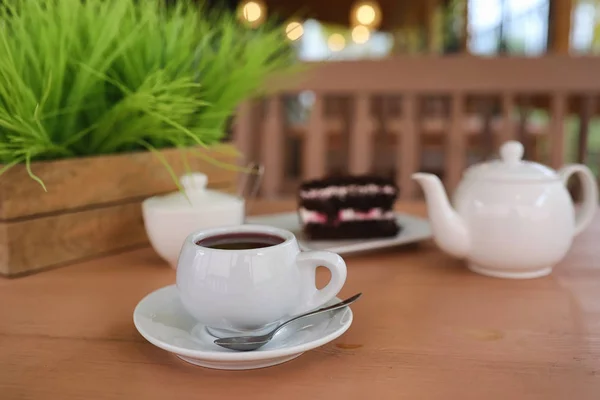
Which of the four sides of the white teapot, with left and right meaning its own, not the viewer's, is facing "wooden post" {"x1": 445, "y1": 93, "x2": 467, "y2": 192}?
right

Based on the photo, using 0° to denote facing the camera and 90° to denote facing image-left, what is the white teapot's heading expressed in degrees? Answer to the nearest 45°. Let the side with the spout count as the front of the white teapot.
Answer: approximately 90°

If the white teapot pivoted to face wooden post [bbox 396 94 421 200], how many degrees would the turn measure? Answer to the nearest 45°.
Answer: approximately 90° to its right

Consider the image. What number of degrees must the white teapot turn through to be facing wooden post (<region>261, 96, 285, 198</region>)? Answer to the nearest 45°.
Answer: approximately 45° to its right

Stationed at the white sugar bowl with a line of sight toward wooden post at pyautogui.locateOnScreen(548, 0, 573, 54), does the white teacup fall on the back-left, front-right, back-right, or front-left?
back-right
